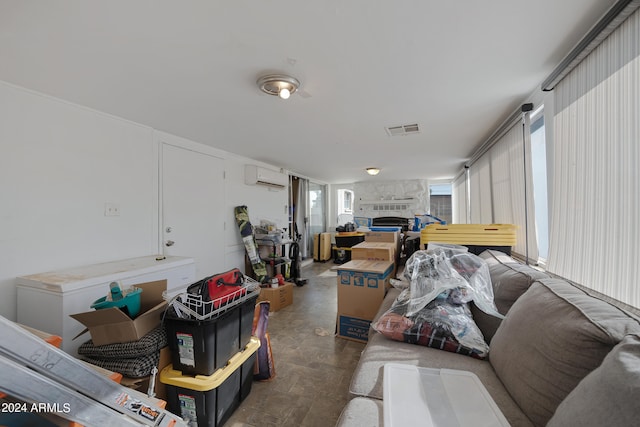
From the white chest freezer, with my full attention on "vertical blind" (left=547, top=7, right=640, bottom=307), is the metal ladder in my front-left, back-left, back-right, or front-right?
front-right

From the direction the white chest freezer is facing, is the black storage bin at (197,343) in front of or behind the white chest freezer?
in front

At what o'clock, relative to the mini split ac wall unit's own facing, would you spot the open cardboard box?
The open cardboard box is roughly at 2 o'clock from the mini split ac wall unit.

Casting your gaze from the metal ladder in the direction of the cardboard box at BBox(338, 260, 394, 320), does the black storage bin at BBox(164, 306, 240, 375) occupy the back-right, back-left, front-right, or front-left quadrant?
front-left

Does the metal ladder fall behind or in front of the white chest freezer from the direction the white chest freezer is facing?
in front

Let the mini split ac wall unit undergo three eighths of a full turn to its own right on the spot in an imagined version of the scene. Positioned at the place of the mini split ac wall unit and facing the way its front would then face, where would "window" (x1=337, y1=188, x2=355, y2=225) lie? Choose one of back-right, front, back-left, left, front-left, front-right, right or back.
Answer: back-right

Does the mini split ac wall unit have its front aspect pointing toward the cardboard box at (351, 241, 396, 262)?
yes

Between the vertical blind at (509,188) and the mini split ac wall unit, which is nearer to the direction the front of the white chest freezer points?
the vertical blind

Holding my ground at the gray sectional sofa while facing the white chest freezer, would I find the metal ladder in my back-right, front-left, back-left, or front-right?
front-left

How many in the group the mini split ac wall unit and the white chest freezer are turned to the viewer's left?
0

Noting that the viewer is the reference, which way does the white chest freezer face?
facing the viewer and to the right of the viewer

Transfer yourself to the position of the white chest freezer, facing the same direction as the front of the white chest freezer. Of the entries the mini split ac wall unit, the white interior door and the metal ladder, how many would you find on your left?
2

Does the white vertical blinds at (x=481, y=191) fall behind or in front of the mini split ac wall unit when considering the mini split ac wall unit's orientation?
in front

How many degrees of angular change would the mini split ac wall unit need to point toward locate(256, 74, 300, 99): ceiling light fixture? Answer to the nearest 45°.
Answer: approximately 45° to its right

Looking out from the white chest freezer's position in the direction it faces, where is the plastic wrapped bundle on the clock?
The plastic wrapped bundle is roughly at 12 o'clock from the white chest freezer.

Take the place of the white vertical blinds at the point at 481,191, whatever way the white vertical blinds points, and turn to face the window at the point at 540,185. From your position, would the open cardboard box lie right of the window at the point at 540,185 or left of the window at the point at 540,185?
right

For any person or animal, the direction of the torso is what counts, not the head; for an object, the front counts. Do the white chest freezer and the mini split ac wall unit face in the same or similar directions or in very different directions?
same or similar directions
